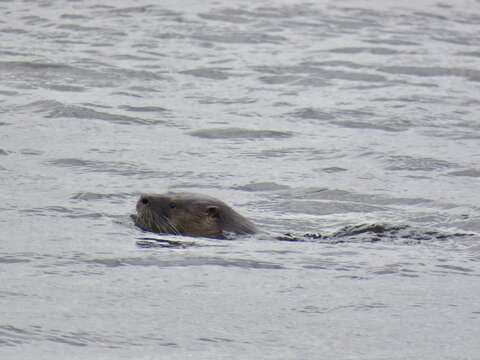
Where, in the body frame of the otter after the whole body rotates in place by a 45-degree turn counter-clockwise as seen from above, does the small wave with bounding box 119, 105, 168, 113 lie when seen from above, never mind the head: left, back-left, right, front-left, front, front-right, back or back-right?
back-right

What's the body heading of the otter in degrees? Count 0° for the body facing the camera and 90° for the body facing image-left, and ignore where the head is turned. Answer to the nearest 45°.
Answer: approximately 90°

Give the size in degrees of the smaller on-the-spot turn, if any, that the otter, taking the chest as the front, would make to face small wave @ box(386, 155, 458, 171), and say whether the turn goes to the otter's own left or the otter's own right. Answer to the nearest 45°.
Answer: approximately 135° to the otter's own right

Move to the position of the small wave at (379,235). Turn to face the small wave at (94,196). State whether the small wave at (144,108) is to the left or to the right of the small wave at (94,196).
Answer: right

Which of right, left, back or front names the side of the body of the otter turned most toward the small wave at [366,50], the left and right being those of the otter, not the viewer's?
right

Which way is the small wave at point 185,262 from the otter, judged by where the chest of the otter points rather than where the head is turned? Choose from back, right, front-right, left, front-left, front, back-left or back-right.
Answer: left

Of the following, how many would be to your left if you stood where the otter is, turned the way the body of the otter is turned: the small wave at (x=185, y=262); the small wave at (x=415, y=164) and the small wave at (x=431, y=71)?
1

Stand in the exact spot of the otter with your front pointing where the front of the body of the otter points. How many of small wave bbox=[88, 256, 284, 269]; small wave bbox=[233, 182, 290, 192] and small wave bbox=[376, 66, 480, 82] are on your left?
1

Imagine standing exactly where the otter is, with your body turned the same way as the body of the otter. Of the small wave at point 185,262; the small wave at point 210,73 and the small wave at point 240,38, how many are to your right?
2
